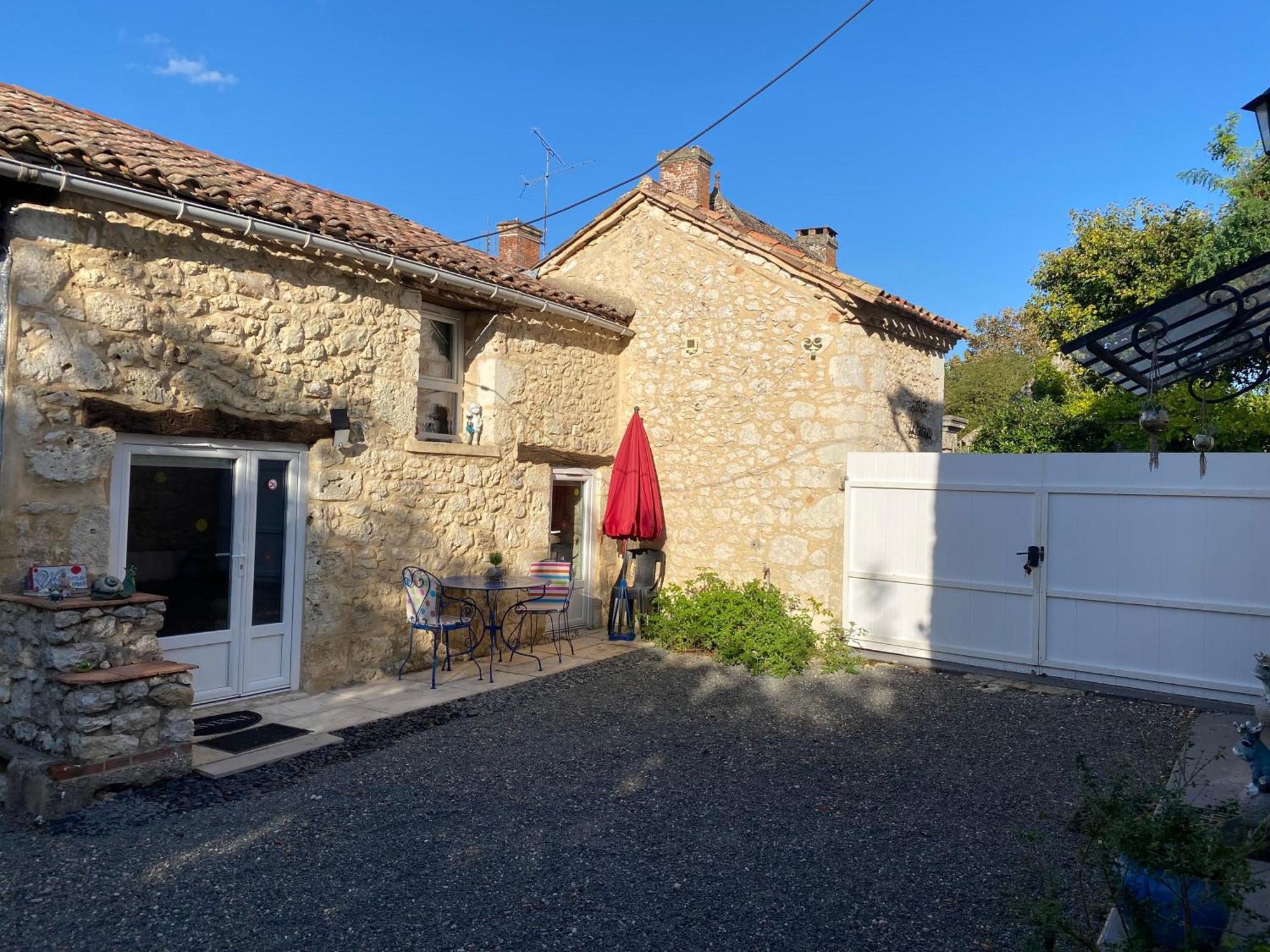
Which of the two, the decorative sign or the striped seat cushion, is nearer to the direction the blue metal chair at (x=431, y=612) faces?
the striped seat cushion

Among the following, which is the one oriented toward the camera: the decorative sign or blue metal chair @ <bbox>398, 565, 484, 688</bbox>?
the decorative sign

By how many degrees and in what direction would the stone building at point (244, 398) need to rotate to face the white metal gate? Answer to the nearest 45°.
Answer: approximately 45° to its left

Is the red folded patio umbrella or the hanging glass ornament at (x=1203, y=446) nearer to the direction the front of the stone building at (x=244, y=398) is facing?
the hanging glass ornament

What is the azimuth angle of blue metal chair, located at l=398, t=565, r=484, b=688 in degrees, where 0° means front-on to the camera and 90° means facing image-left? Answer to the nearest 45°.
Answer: approximately 225°

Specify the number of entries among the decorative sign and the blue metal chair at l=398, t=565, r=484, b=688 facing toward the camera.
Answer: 1

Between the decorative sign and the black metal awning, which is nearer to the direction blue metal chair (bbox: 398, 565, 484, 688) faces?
the black metal awning

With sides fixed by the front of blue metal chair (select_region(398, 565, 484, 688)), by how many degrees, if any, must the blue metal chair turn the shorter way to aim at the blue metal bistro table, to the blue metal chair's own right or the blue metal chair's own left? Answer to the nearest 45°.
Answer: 0° — it already faces it

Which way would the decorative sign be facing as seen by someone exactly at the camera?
facing the viewer

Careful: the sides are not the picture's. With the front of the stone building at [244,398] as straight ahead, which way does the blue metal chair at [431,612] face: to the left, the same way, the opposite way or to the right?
to the left

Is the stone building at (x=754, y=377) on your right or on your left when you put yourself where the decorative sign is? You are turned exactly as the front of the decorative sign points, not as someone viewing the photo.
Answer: on your left

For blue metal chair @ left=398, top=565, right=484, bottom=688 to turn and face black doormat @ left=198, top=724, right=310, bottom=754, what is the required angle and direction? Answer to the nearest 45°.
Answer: approximately 180°

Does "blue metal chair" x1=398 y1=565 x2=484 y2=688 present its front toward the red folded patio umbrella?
yes
